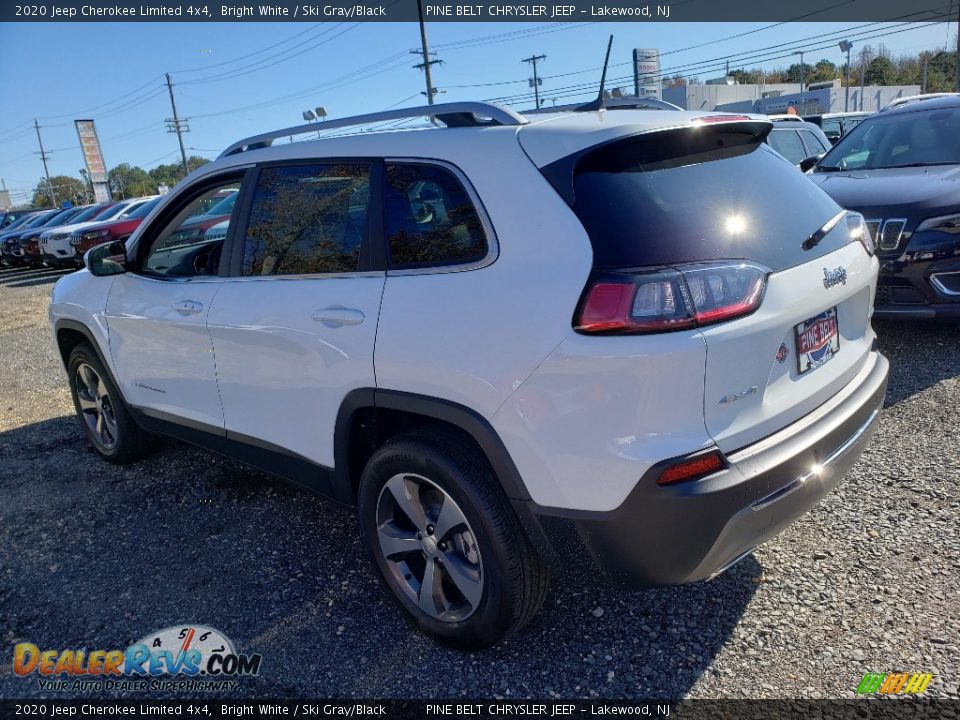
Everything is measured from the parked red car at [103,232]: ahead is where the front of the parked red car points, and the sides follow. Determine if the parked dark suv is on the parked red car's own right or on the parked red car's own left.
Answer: on the parked red car's own left

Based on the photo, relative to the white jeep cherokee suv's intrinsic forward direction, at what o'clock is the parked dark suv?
The parked dark suv is roughly at 3 o'clock from the white jeep cherokee suv.

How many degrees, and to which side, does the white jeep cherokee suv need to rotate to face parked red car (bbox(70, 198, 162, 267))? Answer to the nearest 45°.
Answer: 0° — it already faces it

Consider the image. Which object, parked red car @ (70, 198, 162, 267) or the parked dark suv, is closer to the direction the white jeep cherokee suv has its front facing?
the parked red car

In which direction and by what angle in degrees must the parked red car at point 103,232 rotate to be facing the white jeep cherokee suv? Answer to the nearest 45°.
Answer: approximately 45° to its left

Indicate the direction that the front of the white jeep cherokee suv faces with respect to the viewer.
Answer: facing away from the viewer and to the left of the viewer
